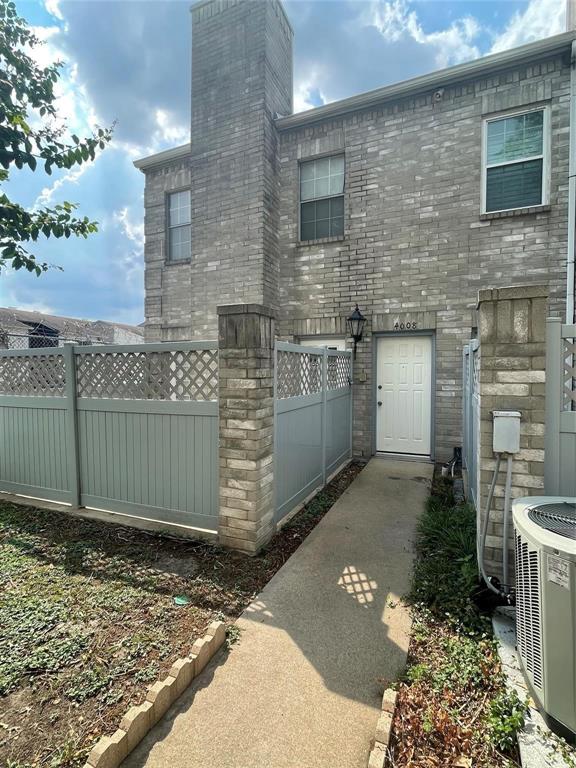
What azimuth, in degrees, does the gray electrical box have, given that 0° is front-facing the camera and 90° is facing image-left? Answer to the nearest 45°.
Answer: approximately 0°

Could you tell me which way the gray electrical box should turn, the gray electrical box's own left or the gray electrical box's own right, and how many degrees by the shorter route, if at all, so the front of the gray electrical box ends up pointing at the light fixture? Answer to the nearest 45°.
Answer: approximately 135° to the gray electrical box's own right

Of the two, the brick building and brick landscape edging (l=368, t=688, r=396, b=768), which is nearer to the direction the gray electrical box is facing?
the brick landscape edging

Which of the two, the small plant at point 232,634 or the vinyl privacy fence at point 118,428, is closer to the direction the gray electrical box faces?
the small plant

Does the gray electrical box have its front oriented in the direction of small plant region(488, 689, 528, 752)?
yes

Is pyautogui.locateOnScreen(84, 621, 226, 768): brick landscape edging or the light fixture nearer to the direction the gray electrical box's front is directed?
the brick landscape edging

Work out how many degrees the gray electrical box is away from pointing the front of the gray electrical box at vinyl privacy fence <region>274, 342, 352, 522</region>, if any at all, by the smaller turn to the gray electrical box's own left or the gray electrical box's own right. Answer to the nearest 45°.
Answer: approximately 135° to the gray electrical box's own right

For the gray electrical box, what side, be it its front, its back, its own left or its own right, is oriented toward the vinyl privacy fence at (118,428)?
right
